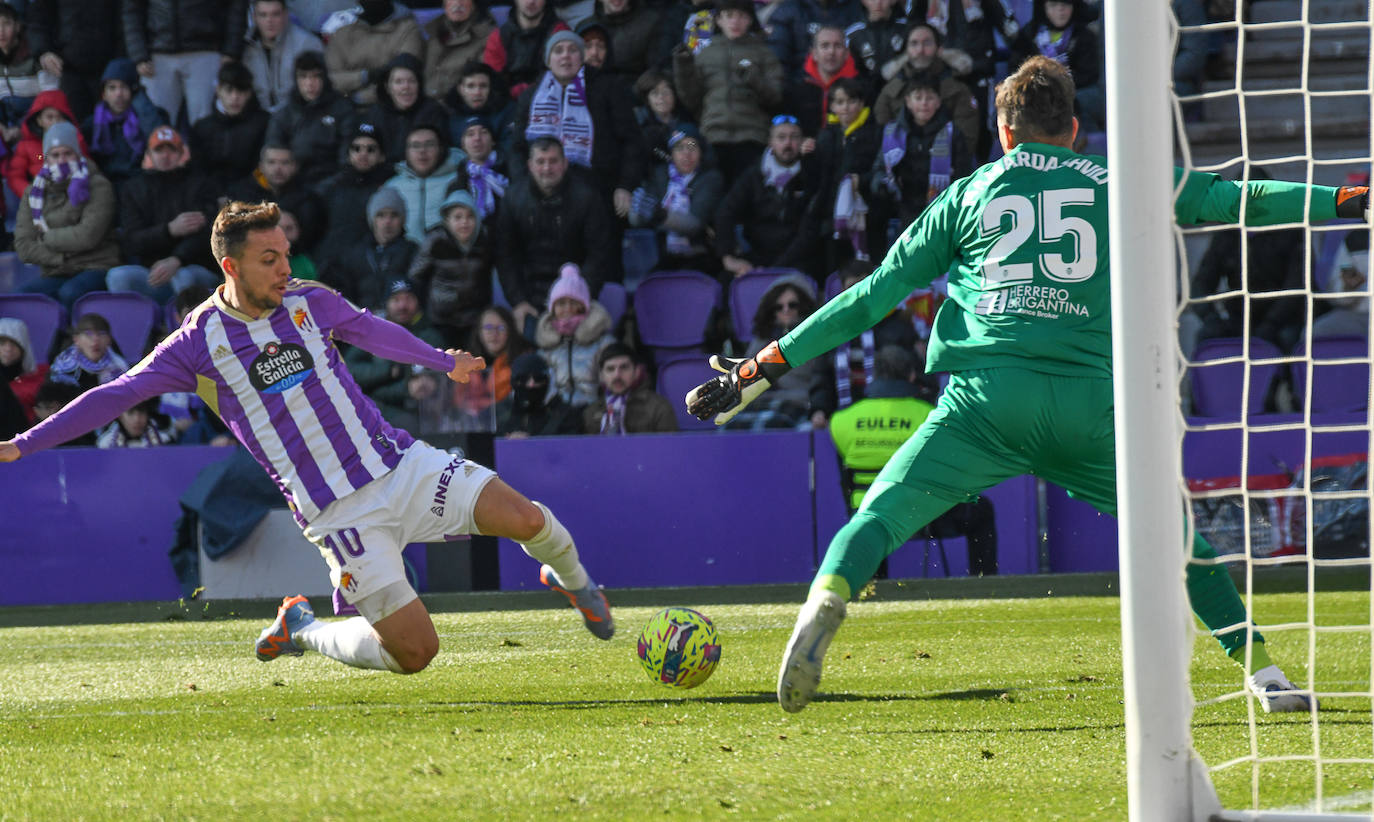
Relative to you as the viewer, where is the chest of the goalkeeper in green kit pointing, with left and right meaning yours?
facing away from the viewer

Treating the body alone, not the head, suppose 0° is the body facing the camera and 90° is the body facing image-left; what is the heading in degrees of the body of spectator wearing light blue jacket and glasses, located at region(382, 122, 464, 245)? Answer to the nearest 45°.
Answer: approximately 0°

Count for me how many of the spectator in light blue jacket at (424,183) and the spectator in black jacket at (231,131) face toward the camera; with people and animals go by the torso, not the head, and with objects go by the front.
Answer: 2

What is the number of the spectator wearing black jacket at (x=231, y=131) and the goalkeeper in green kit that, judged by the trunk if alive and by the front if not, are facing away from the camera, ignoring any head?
1

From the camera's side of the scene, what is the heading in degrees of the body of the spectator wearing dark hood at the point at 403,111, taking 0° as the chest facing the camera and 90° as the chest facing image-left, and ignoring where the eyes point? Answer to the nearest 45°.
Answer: approximately 0°

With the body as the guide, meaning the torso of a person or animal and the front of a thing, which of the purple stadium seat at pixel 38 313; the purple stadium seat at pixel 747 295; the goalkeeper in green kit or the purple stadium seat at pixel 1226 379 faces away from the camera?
the goalkeeper in green kit
